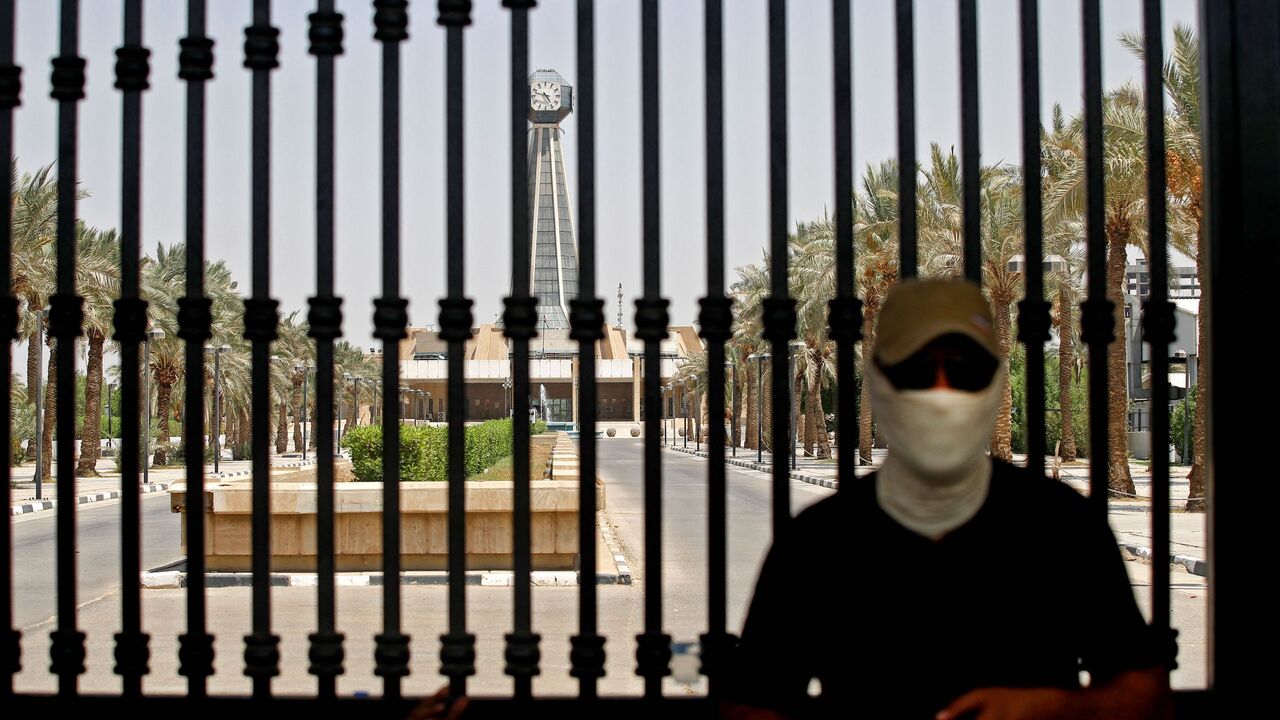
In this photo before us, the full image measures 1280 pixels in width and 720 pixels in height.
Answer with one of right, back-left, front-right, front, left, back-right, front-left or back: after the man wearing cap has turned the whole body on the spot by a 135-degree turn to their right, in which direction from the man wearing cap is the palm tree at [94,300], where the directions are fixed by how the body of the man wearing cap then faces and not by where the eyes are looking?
front

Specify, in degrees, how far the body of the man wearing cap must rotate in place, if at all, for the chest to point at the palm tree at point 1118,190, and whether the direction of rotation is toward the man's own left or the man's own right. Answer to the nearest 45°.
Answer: approximately 180°

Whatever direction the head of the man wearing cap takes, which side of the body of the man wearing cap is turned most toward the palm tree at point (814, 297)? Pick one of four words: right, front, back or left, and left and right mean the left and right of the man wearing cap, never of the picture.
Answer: back

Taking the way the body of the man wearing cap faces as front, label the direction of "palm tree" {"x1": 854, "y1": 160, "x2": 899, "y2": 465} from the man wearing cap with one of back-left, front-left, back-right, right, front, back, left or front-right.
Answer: back

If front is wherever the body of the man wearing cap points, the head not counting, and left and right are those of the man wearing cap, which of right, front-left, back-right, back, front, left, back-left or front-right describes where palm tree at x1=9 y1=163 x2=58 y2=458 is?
back-right

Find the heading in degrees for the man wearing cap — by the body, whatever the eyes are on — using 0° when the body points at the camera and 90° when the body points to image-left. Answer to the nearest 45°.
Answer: approximately 0°

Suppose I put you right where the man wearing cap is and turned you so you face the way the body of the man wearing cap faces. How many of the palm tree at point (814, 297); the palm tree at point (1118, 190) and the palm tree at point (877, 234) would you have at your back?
3

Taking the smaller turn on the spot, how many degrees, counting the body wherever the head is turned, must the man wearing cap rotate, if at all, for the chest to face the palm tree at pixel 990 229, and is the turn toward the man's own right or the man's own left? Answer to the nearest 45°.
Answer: approximately 180°

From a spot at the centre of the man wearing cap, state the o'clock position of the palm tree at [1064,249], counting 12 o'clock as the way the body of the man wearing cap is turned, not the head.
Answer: The palm tree is roughly at 6 o'clock from the man wearing cap.
